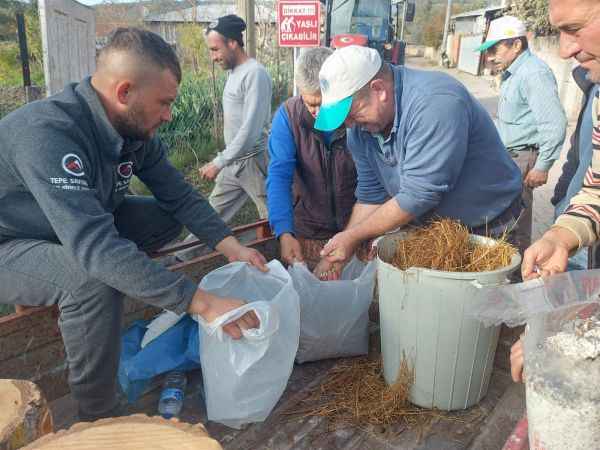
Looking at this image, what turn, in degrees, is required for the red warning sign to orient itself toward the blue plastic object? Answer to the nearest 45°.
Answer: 0° — it already faces it

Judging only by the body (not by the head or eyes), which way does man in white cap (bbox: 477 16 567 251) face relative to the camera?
to the viewer's left

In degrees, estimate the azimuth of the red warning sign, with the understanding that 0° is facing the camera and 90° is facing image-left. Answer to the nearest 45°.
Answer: approximately 0°

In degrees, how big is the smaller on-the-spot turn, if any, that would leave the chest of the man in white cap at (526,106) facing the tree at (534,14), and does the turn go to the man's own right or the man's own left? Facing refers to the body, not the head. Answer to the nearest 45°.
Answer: approximately 90° to the man's own right

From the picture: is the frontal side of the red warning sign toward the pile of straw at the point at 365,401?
yes

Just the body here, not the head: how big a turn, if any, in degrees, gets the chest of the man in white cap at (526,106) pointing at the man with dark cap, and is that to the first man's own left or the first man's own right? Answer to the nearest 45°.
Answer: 0° — they already face them
